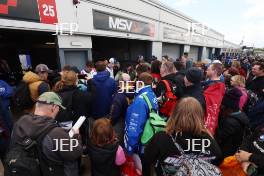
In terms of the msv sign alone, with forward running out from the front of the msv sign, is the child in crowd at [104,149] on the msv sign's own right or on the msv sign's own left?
on the msv sign's own right

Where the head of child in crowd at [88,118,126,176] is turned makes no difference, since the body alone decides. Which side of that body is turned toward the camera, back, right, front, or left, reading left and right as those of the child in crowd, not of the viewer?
back

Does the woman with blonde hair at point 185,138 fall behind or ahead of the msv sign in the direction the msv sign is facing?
ahead

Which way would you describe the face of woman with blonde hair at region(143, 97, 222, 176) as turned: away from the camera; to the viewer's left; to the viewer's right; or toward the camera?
away from the camera

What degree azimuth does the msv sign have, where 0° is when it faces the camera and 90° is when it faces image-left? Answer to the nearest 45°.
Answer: approximately 315°

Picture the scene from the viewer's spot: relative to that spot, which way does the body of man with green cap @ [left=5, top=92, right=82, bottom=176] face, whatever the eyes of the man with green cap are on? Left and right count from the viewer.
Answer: facing away from the viewer and to the right of the viewer

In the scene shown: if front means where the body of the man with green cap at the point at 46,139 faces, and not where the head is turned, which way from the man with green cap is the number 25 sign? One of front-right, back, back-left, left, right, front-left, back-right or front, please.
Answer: front-left

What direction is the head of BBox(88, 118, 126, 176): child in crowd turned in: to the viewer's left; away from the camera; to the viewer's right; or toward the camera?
away from the camera

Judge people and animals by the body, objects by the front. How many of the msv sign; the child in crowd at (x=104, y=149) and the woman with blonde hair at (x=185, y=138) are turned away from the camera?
2

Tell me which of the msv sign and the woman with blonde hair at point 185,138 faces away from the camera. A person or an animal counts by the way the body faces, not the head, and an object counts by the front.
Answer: the woman with blonde hair

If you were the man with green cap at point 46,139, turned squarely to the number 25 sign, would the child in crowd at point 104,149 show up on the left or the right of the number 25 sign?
right

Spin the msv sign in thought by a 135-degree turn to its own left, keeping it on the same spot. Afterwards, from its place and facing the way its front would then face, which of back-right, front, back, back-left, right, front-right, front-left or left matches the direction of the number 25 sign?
back-left

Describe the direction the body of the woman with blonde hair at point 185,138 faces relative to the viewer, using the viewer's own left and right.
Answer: facing away from the viewer
